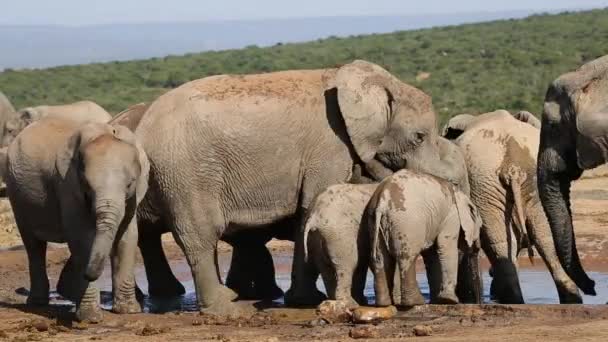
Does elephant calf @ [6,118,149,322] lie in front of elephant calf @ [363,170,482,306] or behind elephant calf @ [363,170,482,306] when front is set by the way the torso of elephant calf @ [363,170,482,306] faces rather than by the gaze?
behind

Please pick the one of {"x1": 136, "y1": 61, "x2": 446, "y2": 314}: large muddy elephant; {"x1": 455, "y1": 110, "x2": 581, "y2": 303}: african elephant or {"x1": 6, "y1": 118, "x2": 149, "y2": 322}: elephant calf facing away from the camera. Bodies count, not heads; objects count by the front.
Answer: the african elephant

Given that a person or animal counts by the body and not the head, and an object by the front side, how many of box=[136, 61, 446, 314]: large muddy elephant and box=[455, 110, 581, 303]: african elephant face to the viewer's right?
1

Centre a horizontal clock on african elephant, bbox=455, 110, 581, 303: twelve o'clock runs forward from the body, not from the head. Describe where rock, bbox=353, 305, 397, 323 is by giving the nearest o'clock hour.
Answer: The rock is roughly at 7 o'clock from the african elephant.

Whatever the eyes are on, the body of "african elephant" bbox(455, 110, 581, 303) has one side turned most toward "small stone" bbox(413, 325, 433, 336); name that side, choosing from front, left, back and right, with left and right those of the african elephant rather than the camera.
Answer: back

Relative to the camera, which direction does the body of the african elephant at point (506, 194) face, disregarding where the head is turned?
away from the camera

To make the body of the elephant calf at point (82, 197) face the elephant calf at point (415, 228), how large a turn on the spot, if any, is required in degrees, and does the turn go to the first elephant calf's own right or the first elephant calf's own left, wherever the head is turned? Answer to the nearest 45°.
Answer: approximately 45° to the first elephant calf's own left

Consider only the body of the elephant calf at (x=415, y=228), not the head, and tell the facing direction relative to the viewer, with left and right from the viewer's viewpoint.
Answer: facing away from the viewer and to the right of the viewer

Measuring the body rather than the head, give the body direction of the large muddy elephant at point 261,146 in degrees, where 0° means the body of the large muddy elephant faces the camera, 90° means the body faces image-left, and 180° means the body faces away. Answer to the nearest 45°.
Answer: approximately 270°

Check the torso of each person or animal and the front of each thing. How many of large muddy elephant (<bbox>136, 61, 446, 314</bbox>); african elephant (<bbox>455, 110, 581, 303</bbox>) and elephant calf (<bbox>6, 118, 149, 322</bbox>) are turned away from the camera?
1

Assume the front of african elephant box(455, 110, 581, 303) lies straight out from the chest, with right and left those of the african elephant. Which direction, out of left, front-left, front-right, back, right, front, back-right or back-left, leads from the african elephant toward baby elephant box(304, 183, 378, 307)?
back-left

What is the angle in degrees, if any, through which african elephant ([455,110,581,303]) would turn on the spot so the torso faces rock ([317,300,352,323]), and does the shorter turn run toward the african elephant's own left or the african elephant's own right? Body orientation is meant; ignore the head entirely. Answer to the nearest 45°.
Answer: approximately 135° to the african elephant's own left
